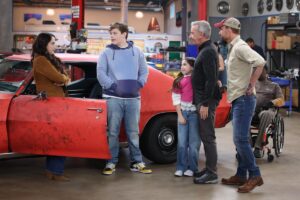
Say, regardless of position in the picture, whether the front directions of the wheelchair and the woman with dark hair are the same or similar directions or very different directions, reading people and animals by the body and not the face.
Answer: very different directions

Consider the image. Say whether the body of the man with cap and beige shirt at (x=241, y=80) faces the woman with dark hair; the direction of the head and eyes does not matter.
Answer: yes

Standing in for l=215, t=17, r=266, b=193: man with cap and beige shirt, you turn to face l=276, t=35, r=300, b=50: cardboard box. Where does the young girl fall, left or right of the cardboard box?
left

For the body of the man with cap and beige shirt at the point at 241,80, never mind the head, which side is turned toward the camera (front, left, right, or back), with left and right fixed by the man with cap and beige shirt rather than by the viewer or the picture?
left

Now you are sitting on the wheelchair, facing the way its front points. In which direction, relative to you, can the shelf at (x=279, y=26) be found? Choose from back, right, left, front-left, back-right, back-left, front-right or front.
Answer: back-right

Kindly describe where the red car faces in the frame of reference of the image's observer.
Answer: facing to the left of the viewer

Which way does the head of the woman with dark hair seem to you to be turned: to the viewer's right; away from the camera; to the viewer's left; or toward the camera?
to the viewer's right

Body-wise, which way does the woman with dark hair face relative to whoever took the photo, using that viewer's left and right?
facing to the right of the viewer
